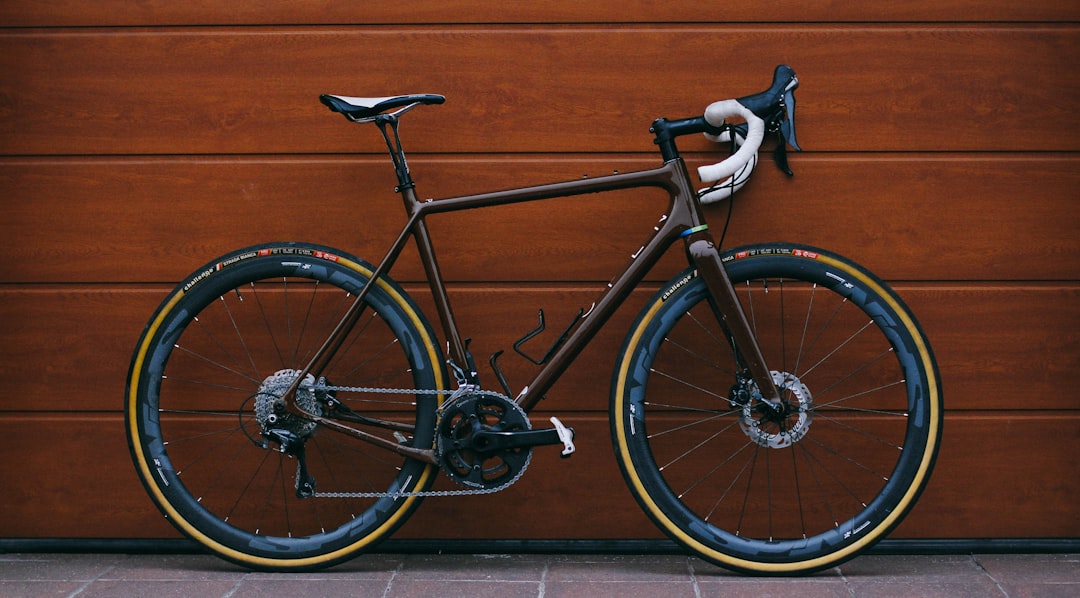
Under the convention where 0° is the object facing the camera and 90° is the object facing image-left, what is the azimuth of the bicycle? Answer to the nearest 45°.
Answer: approximately 270°
